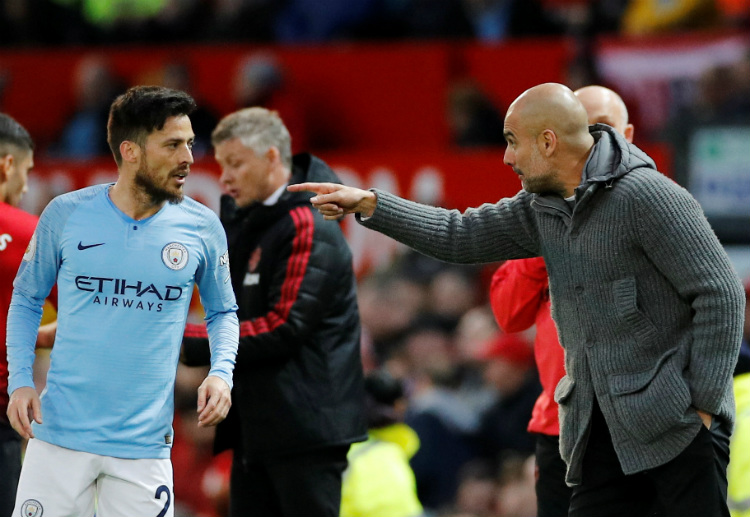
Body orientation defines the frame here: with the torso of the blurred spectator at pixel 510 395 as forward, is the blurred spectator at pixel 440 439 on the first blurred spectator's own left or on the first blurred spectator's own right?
on the first blurred spectator's own right

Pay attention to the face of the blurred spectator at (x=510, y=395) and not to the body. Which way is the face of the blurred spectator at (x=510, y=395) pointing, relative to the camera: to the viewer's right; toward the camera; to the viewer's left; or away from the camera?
toward the camera

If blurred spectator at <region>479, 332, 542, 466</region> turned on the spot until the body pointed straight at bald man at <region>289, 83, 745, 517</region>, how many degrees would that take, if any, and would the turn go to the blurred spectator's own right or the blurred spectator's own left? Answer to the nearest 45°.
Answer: approximately 45° to the blurred spectator's own left

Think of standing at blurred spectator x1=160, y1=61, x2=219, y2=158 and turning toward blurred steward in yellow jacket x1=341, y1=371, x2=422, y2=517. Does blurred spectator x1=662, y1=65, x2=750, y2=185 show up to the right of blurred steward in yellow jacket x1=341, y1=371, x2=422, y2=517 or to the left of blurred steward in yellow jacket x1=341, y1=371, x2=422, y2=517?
left

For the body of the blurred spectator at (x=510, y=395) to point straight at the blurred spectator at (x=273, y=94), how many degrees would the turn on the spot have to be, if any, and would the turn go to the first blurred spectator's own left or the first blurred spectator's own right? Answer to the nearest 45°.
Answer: approximately 90° to the first blurred spectator's own right

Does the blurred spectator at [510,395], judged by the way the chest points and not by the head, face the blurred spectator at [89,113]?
no

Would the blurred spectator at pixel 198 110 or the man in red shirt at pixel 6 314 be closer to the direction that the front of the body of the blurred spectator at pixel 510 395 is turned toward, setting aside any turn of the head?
the man in red shirt

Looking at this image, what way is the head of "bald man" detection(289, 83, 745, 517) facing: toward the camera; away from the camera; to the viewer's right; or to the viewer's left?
to the viewer's left

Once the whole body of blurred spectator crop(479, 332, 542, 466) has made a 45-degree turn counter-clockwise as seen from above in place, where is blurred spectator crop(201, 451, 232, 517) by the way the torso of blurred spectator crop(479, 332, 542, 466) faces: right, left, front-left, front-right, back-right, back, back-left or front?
right

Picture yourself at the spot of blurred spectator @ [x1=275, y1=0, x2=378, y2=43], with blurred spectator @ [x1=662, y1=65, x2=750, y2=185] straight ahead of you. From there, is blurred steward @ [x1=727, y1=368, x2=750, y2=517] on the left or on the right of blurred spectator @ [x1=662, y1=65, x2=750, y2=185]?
right
